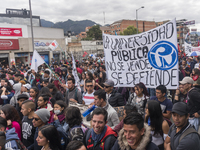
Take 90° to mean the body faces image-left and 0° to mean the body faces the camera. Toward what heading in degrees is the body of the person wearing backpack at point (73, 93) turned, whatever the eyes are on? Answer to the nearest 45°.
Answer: approximately 45°

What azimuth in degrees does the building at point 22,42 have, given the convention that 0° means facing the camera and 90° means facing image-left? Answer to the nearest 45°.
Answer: approximately 315°

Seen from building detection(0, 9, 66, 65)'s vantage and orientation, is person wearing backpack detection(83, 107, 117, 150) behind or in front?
in front

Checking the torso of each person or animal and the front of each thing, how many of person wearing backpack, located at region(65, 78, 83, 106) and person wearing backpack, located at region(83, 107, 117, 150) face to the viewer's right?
0

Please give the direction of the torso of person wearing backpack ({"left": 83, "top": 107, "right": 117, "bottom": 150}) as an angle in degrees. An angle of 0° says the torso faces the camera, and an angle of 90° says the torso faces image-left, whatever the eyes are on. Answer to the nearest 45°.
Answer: approximately 45°

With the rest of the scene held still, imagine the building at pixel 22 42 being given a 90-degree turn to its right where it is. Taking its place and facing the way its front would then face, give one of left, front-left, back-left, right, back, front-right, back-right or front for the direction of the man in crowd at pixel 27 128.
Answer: front-left

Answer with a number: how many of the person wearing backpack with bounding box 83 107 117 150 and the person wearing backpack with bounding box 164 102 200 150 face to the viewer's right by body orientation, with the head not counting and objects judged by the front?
0

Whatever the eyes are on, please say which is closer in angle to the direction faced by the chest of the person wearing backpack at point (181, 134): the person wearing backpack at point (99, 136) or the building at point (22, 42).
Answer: the person wearing backpack
